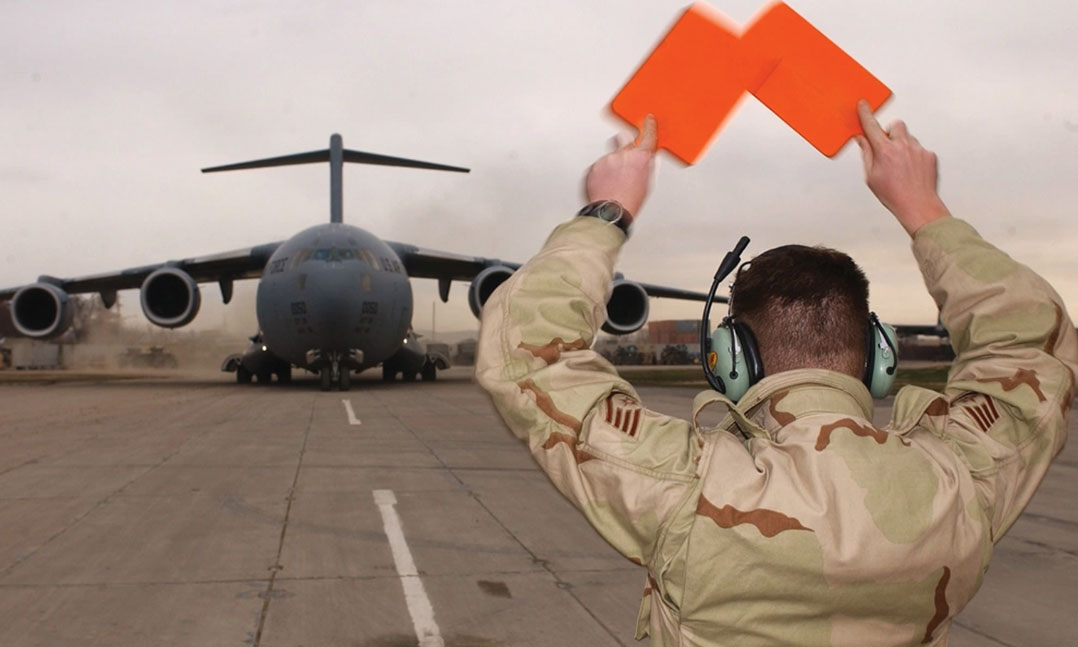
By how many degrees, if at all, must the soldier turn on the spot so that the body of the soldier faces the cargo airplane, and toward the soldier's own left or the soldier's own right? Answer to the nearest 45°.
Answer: approximately 45° to the soldier's own left

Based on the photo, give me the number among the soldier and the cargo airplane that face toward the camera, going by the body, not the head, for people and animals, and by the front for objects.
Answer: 1

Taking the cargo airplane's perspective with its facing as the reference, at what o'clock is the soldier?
The soldier is roughly at 12 o'clock from the cargo airplane.

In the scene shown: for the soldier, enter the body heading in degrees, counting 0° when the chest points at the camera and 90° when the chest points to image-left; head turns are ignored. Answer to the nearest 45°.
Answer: approximately 180°

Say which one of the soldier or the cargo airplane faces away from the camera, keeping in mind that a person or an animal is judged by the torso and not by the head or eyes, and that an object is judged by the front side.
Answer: the soldier

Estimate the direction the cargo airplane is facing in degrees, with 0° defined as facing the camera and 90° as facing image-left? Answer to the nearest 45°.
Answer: approximately 0°
